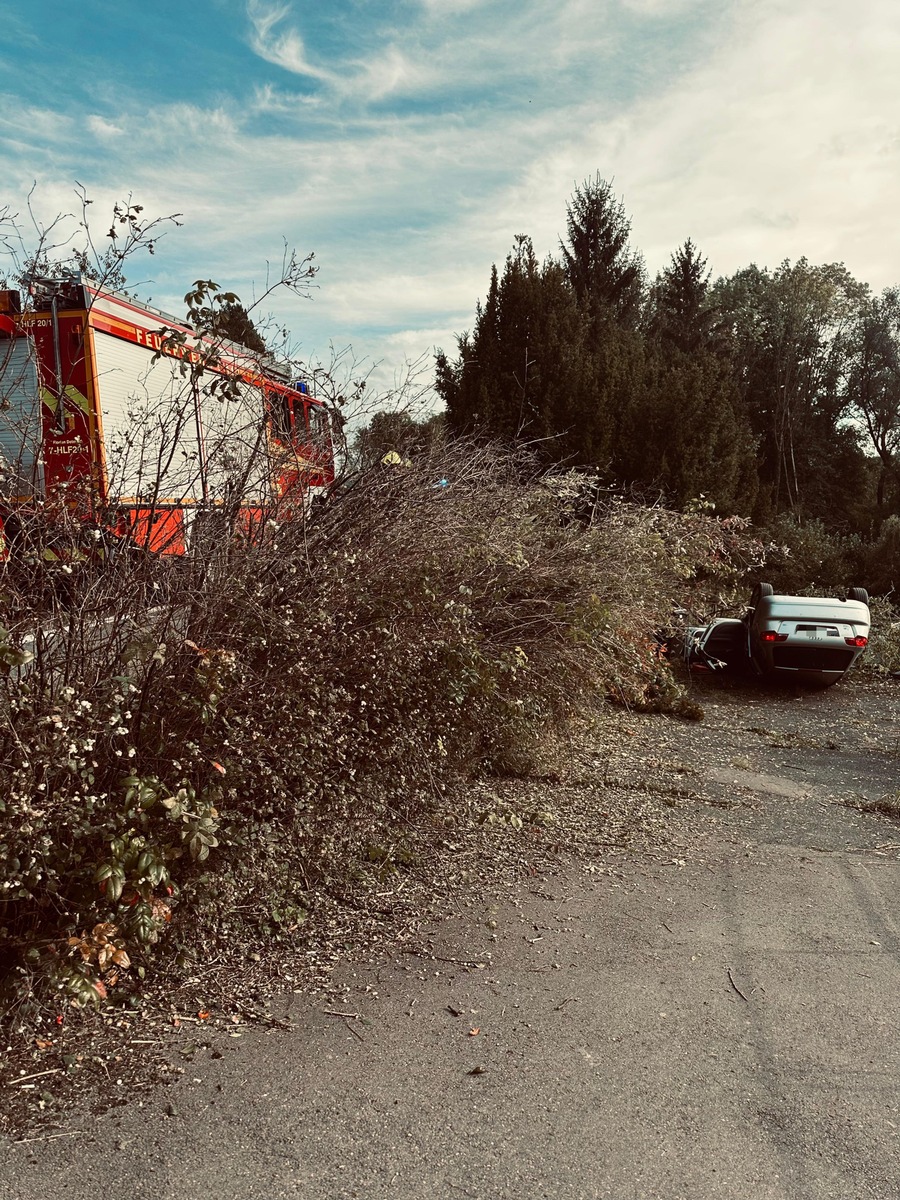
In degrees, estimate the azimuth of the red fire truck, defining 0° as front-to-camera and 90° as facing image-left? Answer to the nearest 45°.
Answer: approximately 225°

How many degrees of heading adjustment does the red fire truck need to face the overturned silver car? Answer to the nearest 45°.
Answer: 0° — it already faces it

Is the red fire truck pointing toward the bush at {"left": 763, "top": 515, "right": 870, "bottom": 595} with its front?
yes

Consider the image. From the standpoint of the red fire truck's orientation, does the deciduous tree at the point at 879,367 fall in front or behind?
in front

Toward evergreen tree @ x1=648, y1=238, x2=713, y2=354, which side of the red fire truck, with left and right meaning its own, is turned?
front

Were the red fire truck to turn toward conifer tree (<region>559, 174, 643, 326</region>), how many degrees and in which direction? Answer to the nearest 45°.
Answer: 0° — it already faces it
